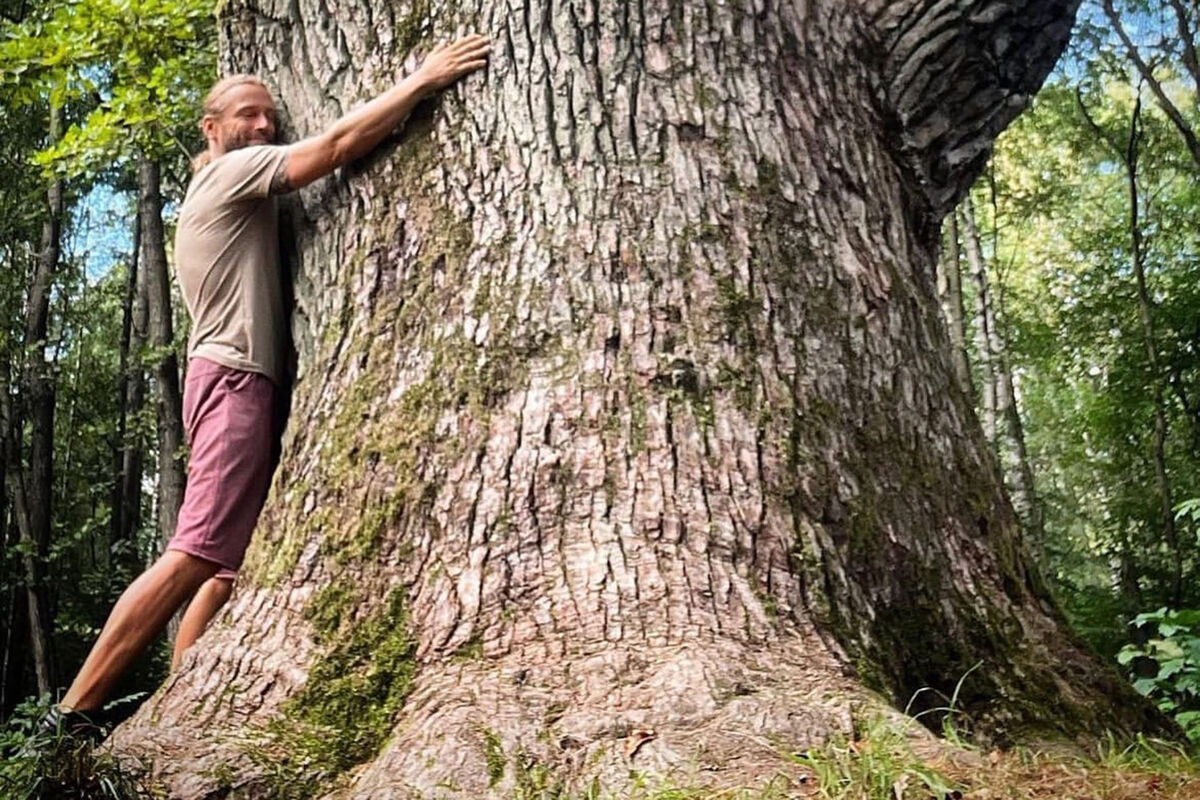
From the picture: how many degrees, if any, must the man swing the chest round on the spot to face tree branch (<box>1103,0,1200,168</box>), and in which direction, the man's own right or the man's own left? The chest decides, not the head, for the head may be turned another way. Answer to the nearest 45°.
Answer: approximately 45° to the man's own left

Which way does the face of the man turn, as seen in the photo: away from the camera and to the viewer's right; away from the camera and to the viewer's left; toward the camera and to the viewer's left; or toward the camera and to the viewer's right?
toward the camera and to the viewer's right

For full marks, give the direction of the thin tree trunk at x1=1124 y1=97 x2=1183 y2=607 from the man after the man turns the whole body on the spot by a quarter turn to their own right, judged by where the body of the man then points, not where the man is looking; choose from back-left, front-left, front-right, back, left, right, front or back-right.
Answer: back-left

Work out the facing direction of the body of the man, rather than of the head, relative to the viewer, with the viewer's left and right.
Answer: facing to the right of the viewer

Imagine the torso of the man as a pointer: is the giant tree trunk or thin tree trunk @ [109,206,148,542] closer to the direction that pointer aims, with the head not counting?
the giant tree trunk

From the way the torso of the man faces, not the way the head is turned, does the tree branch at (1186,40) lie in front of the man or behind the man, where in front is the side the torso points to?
in front

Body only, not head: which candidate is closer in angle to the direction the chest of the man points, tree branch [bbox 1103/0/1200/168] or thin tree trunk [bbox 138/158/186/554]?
the tree branch

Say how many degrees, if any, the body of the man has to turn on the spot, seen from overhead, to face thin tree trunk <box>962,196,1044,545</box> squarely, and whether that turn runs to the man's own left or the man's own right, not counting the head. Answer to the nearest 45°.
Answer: approximately 45° to the man's own left

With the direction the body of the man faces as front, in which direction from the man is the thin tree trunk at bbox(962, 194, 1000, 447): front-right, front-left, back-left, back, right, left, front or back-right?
front-left

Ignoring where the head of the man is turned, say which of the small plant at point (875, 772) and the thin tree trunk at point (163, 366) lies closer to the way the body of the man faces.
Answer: the small plant
